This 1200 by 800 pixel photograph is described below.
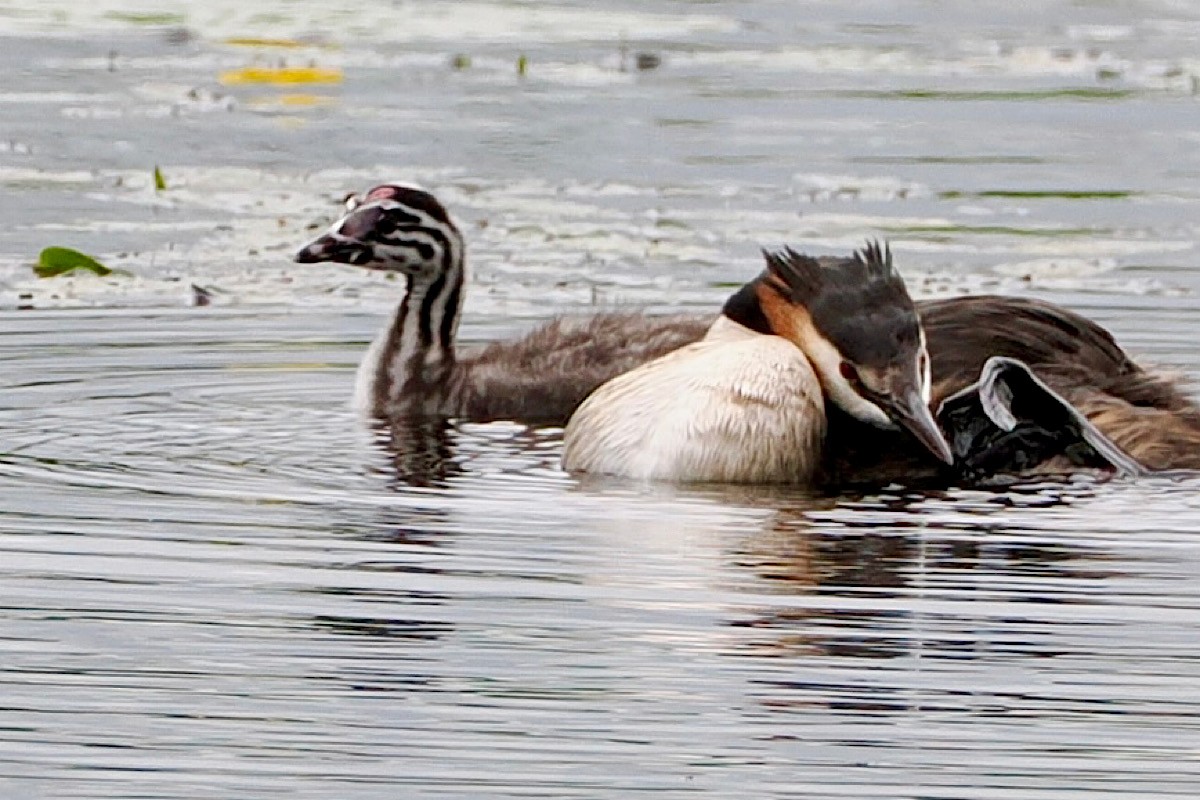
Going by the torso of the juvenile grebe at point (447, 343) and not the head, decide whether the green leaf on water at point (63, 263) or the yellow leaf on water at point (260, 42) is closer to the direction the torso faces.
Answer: the green leaf on water

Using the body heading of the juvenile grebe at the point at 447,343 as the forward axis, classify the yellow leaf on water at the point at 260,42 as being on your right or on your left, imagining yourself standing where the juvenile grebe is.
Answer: on your right

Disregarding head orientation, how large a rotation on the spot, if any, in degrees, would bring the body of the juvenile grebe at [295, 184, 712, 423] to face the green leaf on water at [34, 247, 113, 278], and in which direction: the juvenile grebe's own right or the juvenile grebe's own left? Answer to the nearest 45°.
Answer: approximately 45° to the juvenile grebe's own right

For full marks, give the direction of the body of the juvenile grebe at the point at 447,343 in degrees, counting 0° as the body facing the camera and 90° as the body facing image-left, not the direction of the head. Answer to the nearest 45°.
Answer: approximately 90°

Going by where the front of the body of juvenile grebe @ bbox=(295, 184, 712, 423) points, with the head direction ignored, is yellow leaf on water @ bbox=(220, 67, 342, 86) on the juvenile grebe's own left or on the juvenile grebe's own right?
on the juvenile grebe's own right
